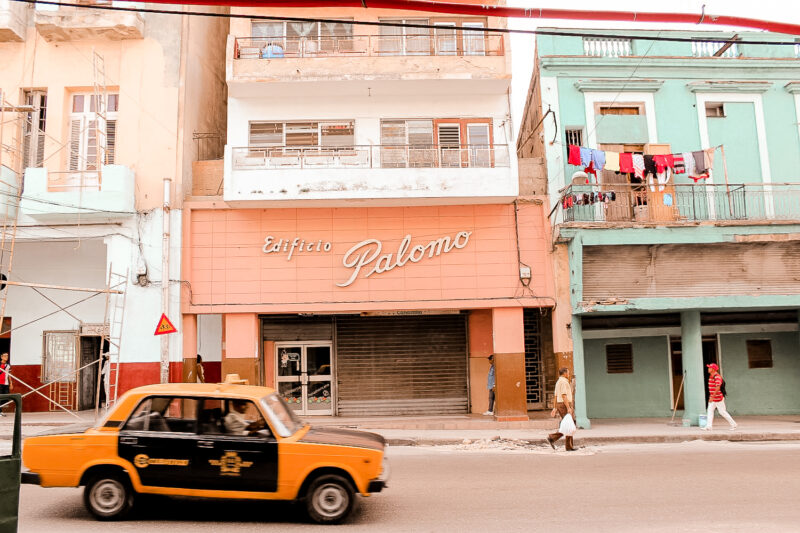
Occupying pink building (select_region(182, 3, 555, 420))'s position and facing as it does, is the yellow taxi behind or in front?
in front

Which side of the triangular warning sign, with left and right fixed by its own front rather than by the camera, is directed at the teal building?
left

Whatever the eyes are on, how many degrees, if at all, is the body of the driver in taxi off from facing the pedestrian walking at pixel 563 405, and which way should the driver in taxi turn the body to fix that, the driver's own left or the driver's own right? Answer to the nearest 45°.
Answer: approximately 45° to the driver's own left

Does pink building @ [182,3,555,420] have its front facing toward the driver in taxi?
yes

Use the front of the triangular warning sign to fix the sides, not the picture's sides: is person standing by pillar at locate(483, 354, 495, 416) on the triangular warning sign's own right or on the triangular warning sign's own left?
on the triangular warning sign's own left

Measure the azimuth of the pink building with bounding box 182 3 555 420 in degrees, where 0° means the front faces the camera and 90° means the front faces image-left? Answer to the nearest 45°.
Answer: approximately 0°

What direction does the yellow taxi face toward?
to the viewer's right

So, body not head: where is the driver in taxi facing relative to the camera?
to the viewer's right

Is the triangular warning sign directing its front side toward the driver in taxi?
yes
